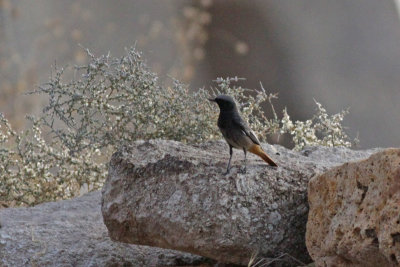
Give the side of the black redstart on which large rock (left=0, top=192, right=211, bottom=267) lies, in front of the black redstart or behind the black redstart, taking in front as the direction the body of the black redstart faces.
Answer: in front

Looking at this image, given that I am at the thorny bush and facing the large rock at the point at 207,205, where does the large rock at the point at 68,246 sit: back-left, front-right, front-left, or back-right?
front-right

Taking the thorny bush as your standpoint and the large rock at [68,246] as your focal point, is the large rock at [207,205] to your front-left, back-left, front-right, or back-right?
front-left

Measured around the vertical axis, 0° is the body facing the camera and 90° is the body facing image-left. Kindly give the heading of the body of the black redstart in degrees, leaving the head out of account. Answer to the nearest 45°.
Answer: approximately 90°
